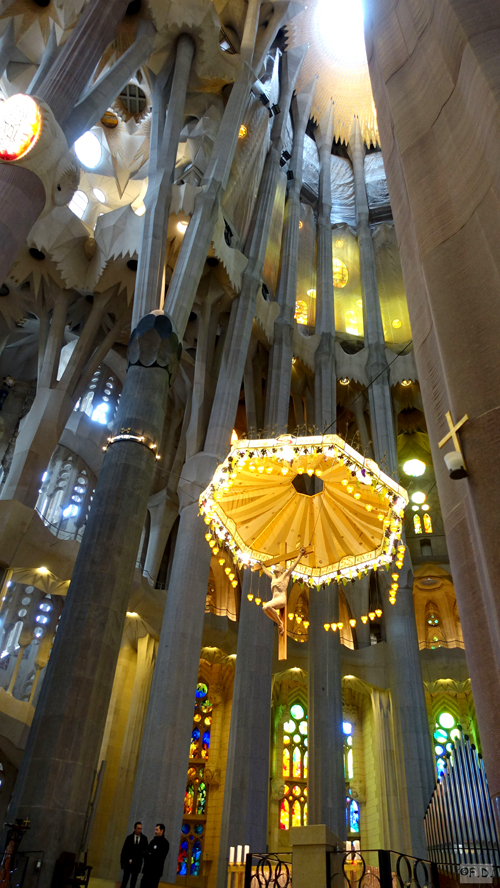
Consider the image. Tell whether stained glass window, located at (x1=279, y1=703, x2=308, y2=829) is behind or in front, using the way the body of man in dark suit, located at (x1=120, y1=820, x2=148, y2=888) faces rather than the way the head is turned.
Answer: behind

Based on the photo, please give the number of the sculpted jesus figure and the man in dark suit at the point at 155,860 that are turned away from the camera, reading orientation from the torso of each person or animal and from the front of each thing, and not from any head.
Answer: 0

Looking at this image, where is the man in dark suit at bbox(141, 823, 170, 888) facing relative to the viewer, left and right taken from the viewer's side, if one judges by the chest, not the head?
facing the viewer and to the left of the viewer

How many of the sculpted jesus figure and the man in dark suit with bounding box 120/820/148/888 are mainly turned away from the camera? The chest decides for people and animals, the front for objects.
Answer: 0

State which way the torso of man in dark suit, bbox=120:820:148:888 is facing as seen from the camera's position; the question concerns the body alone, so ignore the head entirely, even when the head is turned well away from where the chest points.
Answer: toward the camera

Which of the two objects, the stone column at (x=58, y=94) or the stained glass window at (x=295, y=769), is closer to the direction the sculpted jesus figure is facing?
the stone column

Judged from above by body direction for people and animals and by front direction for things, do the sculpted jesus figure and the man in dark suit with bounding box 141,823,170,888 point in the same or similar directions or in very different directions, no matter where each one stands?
same or similar directions

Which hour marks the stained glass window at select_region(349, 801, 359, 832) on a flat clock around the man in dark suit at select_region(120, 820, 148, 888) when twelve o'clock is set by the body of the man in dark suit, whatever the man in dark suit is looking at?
The stained glass window is roughly at 7 o'clock from the man in dark suit.
